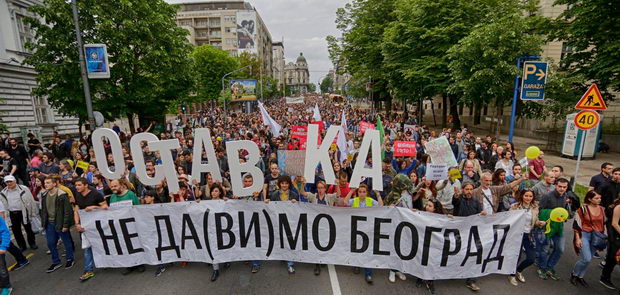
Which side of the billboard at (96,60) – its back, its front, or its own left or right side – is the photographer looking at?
front

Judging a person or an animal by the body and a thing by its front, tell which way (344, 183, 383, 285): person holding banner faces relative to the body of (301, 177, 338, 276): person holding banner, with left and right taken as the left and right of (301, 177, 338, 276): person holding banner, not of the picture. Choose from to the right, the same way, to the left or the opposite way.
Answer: the same way

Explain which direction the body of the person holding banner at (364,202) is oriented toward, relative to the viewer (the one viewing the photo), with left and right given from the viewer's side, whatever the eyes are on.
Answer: facing the viewer

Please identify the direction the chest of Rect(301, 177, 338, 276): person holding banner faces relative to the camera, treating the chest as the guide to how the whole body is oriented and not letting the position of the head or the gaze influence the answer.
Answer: toward the camera

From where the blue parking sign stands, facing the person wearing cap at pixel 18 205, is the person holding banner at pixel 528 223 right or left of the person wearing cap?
left

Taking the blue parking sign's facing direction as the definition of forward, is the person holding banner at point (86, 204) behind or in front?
in front

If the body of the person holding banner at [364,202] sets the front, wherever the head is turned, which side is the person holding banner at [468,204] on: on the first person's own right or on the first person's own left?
on the first person's own left

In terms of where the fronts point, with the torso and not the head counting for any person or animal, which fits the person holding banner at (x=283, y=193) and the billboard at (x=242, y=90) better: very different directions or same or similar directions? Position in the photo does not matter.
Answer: same or similar directions

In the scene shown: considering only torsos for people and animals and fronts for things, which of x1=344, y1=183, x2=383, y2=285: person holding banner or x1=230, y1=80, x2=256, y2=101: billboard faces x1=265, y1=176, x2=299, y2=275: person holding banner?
the billboard

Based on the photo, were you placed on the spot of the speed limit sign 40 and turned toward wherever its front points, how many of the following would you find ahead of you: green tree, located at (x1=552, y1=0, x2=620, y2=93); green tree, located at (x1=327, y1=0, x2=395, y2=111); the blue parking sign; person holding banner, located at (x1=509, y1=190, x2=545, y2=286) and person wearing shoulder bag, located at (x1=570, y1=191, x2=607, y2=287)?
2

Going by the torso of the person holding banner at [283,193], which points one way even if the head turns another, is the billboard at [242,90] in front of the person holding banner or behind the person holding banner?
behind

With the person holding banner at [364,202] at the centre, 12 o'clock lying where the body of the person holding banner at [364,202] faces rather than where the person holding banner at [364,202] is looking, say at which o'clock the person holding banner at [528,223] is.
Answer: the person holding banner at [528,223] is roughly at 9 o'clock from the person holding banner at [364,202].

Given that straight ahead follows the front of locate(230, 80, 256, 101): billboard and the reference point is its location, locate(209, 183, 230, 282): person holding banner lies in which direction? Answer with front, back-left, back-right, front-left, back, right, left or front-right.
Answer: front

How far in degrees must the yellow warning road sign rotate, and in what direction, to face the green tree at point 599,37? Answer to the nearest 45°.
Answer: approximately 180°

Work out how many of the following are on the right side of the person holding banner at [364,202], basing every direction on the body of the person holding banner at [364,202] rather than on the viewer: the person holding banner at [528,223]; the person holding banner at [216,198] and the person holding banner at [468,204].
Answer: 1

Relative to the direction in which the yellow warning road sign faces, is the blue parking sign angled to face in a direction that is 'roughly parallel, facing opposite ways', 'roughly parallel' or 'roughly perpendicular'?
roughly parallel

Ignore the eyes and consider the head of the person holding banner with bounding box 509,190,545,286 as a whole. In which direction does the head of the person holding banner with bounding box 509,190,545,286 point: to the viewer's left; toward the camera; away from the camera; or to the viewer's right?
toward the camera
